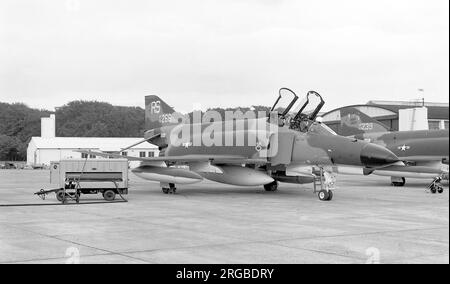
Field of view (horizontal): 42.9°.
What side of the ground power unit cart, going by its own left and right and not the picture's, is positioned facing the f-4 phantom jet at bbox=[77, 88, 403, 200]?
back

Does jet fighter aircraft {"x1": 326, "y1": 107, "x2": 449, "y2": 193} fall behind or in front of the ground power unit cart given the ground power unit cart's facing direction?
behind

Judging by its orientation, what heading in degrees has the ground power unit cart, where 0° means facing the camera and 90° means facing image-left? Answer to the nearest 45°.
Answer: approximately 90°
